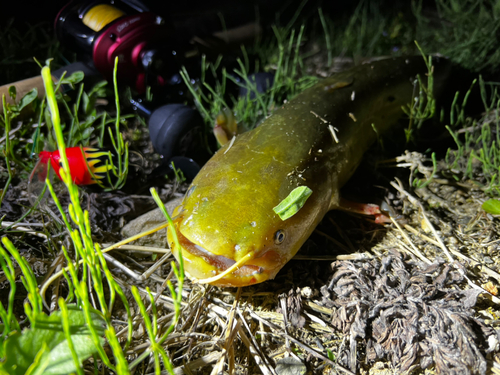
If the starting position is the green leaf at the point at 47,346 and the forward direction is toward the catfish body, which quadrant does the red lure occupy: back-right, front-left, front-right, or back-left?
front-left

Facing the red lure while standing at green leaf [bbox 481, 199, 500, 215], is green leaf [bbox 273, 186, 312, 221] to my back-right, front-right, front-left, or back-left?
front-left

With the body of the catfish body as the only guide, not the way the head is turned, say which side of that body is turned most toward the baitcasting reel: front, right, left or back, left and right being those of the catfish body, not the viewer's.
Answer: right

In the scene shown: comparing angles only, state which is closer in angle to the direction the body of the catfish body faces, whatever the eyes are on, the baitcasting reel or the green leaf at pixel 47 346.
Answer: the green leaf

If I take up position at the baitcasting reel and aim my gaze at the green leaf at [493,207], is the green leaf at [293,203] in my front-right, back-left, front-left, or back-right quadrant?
front-right

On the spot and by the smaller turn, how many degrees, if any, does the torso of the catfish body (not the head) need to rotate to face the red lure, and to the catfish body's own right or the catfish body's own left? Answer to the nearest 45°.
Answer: approximately 45° to the catfish body's own right

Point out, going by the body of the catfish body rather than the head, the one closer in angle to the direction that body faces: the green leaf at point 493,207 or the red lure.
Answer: the red lure

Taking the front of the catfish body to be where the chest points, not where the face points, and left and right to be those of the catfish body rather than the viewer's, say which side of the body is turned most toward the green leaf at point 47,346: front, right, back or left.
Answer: front

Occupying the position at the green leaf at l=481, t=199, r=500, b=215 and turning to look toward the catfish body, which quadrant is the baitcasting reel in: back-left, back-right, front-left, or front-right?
front-right

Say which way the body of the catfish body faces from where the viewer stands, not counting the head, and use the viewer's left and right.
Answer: facing the viewer and to the left of the viewer
